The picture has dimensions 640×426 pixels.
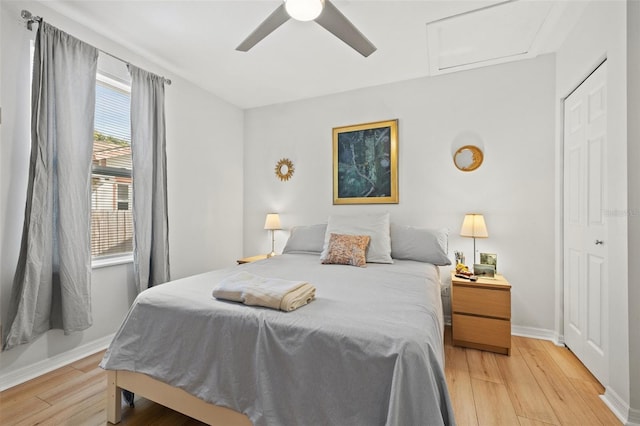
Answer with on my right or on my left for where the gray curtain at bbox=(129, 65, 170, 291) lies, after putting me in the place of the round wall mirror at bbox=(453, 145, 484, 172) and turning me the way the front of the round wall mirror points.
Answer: on my right

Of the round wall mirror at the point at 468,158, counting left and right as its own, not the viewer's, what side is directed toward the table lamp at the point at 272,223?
right

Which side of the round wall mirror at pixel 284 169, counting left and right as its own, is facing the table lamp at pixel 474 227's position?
left

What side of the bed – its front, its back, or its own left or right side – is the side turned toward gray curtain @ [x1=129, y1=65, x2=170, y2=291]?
right

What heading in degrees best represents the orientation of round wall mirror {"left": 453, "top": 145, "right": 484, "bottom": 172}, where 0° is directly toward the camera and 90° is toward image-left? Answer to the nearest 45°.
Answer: approximately 0°

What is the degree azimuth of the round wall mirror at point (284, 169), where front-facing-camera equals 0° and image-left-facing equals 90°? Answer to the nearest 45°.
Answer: approximately 45°

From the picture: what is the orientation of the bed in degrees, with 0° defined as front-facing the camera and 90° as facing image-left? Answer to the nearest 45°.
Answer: approximately 45°
